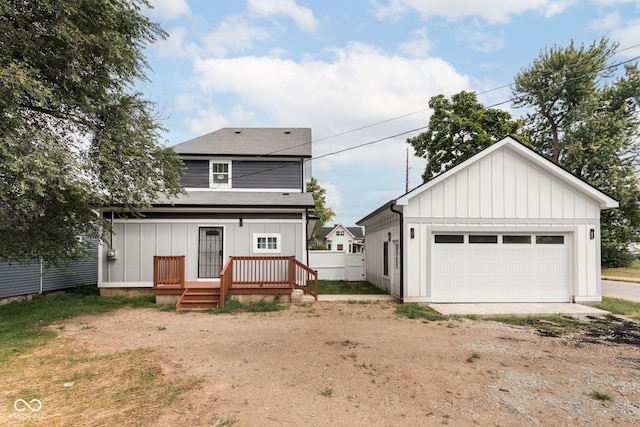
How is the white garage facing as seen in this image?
toward the camera

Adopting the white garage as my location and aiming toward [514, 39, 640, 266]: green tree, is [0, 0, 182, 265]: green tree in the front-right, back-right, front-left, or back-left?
back-left

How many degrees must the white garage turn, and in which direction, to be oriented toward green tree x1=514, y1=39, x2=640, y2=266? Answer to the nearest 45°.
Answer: approximately 180°

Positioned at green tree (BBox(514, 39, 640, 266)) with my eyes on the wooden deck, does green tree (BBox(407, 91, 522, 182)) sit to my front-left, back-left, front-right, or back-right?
front-right

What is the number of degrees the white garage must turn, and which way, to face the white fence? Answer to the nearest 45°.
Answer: approximately 135° to its right

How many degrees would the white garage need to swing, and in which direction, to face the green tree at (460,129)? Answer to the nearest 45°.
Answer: approximately 180°

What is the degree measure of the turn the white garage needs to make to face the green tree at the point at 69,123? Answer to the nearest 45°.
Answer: approximately 45° to its right

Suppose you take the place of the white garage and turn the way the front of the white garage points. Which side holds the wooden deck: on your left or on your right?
on your right
